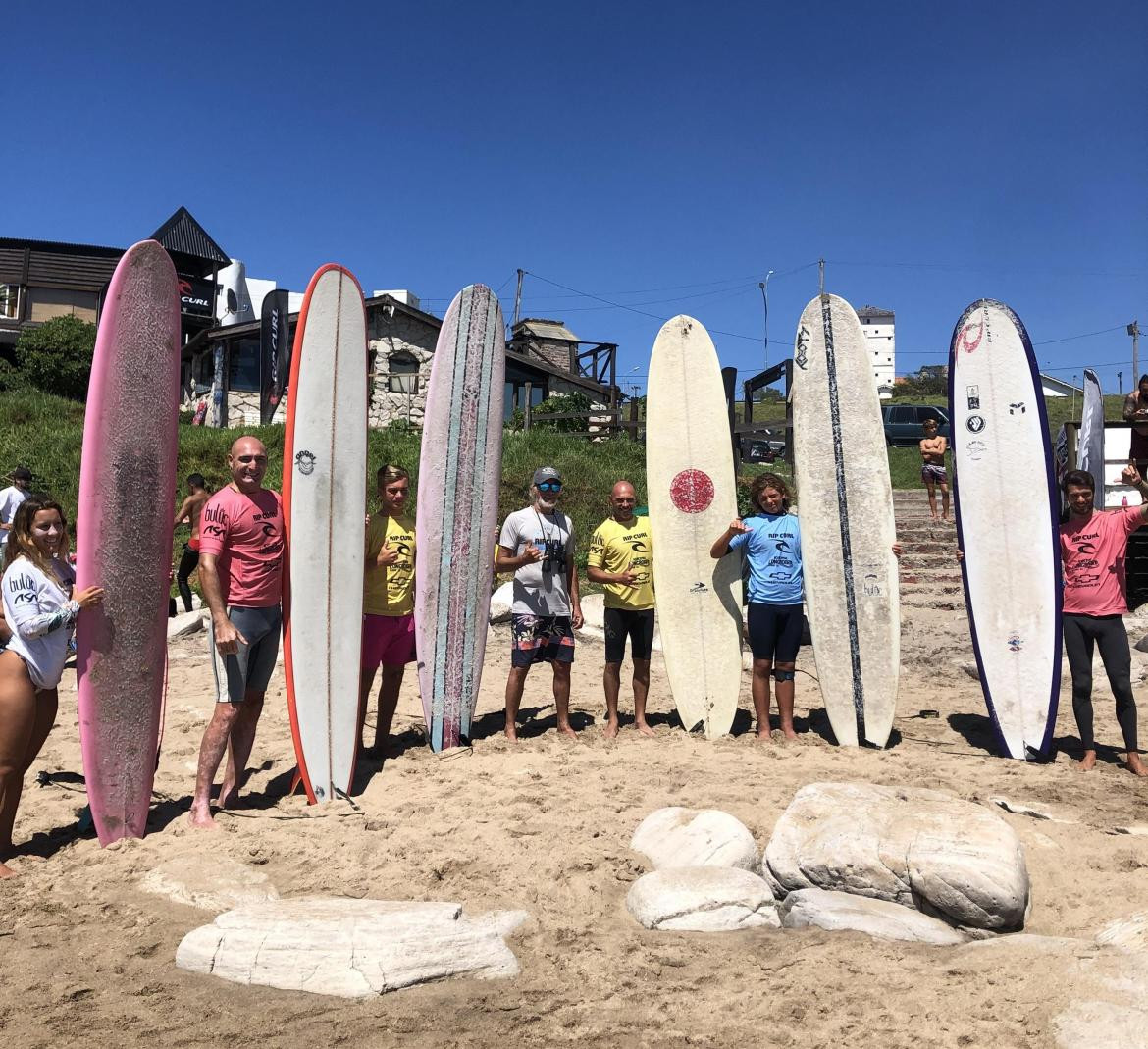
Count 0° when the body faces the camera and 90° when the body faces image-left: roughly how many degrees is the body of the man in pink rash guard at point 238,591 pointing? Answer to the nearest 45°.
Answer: approximately 315°

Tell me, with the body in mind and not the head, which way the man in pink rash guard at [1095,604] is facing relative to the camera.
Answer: toward the camera

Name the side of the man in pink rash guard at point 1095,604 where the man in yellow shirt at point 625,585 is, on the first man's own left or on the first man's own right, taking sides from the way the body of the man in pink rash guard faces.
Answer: on the first man's own right

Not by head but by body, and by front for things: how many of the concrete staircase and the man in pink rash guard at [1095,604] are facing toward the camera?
2

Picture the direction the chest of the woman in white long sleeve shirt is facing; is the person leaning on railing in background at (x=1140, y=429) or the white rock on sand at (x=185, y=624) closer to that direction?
the person leaning on railing in background

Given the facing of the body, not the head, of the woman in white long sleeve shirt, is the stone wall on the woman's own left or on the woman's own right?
on the woman's own left

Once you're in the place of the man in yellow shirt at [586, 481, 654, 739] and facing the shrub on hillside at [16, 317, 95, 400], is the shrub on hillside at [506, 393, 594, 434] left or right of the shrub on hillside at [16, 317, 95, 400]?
right

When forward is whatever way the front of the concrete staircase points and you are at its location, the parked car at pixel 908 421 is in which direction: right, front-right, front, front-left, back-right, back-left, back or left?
back

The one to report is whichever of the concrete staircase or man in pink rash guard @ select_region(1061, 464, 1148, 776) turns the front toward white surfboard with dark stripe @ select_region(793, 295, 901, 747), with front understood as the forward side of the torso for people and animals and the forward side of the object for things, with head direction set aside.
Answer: the concrete staircase

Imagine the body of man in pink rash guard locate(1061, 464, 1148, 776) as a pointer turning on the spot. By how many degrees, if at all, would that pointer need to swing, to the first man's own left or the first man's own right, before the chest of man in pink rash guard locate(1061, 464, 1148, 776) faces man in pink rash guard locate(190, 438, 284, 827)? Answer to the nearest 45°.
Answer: approximately 45° to the first man's own right

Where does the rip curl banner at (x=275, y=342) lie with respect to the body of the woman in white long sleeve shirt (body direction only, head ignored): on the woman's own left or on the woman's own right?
on the woman's own left

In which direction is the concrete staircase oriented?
toward the camera
